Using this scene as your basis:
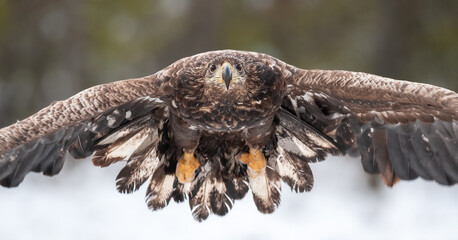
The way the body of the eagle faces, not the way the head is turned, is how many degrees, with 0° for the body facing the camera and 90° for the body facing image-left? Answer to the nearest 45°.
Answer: approximately 0°
